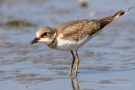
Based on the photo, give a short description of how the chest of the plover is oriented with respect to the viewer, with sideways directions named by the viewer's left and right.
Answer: facing to the left of the viewer
